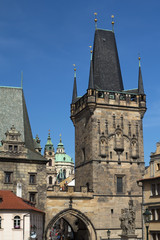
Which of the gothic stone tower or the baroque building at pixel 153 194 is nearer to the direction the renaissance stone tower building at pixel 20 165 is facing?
the baroque building

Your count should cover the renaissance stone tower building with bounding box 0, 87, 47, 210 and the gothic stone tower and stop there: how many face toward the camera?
2

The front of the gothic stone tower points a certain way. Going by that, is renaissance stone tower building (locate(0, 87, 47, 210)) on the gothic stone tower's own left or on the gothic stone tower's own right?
on the gothic stone tower's own right

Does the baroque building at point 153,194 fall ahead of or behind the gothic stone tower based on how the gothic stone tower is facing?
ahead

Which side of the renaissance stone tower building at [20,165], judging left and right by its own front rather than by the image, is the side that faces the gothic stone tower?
left

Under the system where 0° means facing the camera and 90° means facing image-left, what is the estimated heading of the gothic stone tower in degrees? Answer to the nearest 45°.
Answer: approximately 0°
